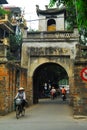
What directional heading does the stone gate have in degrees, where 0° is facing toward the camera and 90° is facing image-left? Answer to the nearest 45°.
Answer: approximately 0°
